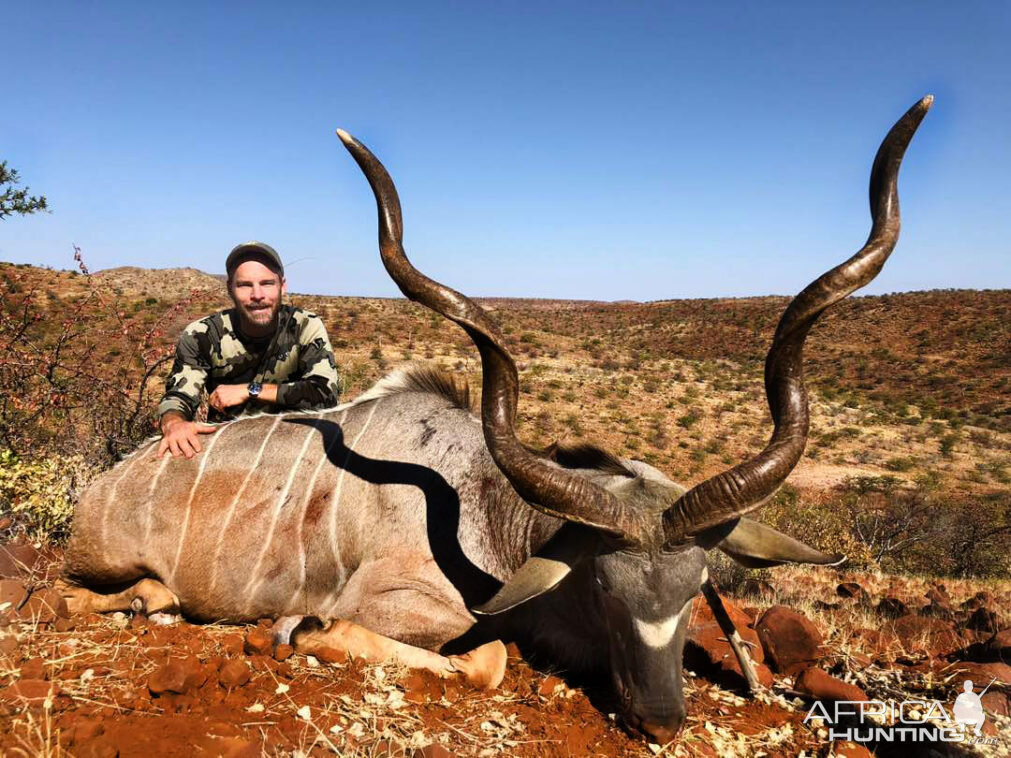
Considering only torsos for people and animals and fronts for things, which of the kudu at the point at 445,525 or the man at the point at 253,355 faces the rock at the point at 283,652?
the man

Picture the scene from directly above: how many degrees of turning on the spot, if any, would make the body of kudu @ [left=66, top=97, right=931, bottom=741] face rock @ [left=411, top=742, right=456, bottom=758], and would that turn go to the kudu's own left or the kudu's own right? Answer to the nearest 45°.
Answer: approximately 45° to the kudu's own right

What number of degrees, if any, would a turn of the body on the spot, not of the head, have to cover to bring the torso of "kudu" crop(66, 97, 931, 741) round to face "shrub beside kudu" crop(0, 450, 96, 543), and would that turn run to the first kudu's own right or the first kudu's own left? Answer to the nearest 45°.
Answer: approximately 180°

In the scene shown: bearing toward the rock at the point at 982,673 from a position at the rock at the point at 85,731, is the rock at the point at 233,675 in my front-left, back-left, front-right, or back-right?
front-left

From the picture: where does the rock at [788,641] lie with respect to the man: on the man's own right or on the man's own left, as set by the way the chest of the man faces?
on the man's own left

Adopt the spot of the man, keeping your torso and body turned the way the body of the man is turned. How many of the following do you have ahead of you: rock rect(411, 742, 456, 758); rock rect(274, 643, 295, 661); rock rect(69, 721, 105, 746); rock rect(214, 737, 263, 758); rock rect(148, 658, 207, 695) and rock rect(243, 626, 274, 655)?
6

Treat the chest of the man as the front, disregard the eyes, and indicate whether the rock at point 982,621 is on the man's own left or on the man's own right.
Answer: on the man's own left

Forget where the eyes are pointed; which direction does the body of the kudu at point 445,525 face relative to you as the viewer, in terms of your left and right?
facing the viewer and to the right of the viewer

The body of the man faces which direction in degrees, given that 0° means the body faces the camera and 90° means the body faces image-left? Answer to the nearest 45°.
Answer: approximately 0°

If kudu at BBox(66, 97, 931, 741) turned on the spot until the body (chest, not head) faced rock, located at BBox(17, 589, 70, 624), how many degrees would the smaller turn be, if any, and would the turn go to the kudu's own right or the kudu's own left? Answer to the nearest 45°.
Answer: approximately 135° to the kudu's own right

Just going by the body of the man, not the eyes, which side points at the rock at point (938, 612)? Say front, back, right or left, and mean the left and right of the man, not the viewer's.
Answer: left

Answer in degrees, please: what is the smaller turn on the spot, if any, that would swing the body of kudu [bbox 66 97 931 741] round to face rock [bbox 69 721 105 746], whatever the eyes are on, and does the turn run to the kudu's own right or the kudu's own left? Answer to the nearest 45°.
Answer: approximately 90° to the kudu's own right

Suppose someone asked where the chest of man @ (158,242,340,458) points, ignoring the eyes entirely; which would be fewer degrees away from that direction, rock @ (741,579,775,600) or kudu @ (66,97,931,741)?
the kudu

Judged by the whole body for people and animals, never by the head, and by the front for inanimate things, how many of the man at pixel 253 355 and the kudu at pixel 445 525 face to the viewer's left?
0
